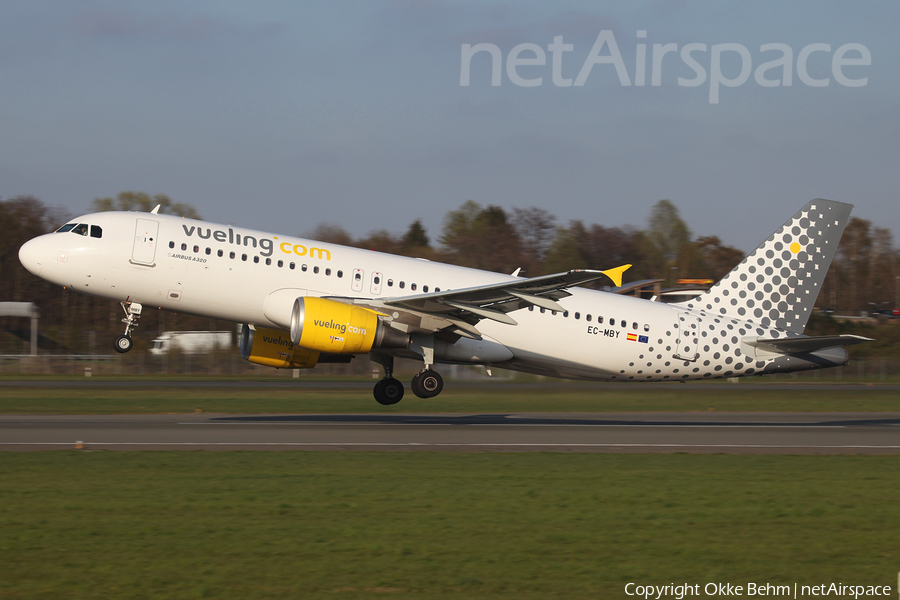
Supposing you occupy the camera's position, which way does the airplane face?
facing to the left of the viewer
